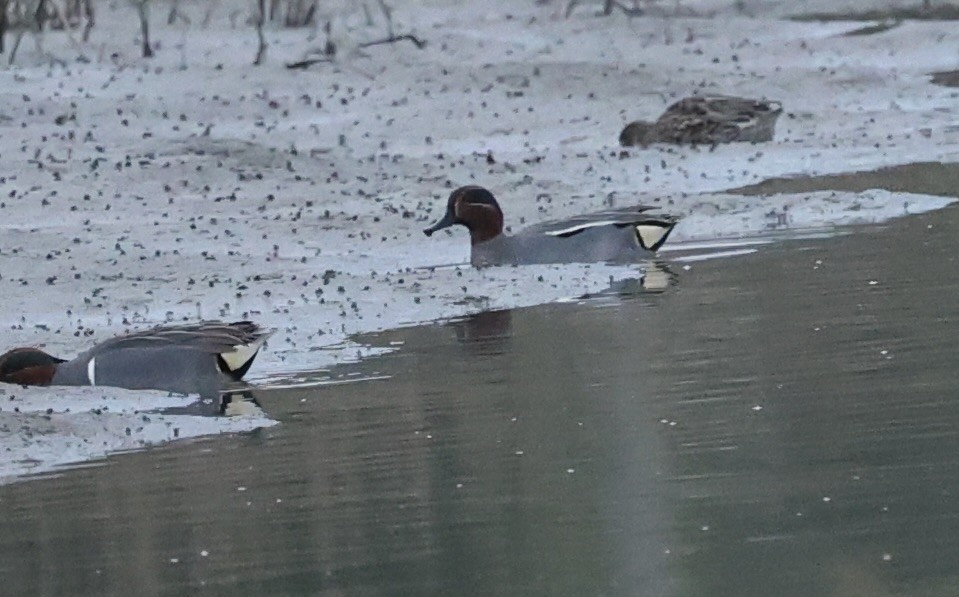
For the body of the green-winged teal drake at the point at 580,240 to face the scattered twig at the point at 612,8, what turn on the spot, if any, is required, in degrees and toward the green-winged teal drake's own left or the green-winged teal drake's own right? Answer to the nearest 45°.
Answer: approximately 90° to the green-winged teal drake's own right

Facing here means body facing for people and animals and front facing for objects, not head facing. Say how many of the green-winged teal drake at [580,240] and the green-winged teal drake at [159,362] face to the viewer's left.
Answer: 2

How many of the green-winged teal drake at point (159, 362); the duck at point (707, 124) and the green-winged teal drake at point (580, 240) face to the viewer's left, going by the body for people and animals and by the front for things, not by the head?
3

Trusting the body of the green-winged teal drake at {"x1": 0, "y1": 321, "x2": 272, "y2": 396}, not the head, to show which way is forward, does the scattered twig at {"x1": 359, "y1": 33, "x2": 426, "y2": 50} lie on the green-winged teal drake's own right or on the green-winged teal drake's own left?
on the green-winged teal drake's own right

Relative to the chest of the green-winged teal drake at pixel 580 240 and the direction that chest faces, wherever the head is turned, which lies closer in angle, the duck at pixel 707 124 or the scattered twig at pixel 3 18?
the scattered twig

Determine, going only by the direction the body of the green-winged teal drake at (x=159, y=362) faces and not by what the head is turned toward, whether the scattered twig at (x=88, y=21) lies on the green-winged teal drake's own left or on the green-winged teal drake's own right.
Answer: on the green-winged teal drake's own right

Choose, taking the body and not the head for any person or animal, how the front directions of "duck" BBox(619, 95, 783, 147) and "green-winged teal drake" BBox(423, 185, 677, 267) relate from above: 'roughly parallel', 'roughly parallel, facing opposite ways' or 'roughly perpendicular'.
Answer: roughly parallel

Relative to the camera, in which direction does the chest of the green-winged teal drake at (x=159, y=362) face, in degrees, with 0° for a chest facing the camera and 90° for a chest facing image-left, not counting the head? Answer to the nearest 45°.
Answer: approximately 90°

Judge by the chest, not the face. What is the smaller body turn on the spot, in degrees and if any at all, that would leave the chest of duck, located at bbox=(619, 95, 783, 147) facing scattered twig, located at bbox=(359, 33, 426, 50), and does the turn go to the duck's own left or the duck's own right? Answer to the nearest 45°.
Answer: approximately 45° to the duck's own right

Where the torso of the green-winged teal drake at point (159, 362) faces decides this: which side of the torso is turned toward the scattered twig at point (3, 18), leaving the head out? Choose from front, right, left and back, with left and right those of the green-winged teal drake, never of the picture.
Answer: right

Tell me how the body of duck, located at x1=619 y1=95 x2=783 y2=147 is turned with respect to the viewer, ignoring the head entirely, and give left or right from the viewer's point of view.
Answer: facing to the left of the viewer

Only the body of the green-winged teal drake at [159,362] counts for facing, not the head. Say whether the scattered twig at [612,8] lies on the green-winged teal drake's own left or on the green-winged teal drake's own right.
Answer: on the green-winged teal drake's own right

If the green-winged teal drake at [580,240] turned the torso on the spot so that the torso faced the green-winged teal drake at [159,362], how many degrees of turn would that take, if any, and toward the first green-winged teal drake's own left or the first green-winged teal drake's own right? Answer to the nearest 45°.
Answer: approximately 45° to the first green-winged teal drake's own left

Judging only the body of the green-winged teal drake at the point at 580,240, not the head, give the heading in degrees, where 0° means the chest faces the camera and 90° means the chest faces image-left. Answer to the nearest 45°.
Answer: approximately 90°
